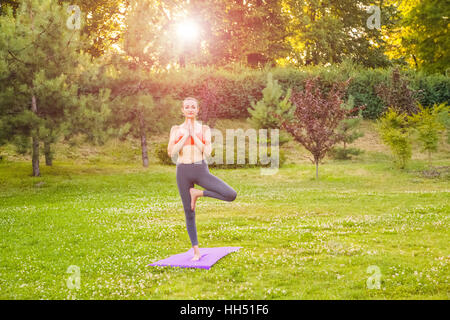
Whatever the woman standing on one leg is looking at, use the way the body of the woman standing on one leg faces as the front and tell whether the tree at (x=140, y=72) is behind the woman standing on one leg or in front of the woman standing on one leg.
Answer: behind

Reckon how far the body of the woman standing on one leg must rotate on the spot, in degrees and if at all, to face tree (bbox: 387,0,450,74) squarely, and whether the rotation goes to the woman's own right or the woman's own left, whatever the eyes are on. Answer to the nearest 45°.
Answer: approximately 135° to the woman's own left

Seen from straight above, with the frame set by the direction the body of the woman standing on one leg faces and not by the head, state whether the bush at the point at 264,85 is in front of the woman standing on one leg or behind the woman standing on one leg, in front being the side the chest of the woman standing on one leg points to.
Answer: behind

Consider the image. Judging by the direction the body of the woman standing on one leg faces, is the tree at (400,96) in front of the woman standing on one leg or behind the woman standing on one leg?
behind

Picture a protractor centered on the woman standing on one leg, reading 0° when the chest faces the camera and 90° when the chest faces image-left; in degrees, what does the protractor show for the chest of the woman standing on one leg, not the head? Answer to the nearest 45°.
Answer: approximately 0°

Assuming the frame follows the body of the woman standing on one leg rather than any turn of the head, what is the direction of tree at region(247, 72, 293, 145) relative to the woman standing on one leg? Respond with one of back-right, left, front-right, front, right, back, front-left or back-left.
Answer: back

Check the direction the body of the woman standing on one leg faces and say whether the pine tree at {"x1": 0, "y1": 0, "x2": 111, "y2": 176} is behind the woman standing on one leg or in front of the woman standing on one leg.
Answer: behind

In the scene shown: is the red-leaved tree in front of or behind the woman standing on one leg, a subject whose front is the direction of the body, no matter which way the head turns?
behind

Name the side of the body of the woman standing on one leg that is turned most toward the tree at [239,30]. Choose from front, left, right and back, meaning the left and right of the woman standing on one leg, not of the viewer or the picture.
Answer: back
